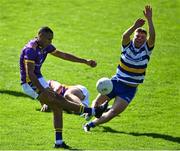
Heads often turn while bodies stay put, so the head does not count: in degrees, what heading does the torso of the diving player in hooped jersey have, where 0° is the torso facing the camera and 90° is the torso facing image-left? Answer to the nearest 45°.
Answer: approximately 0°

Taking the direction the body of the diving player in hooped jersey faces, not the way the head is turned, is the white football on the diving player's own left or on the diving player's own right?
on the diving player's own right
